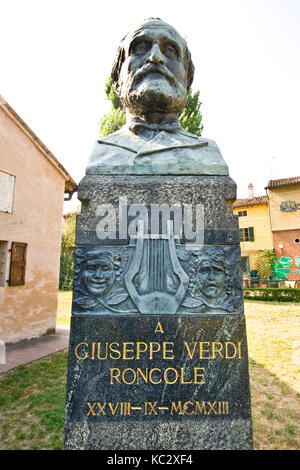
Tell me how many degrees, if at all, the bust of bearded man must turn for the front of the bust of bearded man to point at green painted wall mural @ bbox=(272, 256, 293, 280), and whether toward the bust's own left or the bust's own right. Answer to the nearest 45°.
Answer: approximately 135° to the bust's own left

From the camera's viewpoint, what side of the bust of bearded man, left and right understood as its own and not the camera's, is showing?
front

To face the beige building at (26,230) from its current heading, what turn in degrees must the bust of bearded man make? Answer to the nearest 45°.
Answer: approximately 135° to its right

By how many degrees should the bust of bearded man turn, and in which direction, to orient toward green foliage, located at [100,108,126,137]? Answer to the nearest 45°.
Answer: approximately 180°

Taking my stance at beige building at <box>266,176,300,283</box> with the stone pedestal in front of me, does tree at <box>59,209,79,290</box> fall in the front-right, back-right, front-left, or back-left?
front-right

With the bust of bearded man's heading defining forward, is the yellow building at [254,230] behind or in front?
behind

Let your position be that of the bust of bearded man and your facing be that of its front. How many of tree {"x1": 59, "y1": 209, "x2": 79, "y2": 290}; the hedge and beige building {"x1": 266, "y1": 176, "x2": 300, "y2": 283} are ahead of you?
0

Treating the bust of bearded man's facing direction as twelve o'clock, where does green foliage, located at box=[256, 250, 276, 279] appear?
The green foliage is roughly at 7 o'clock from the bust of bearded man.

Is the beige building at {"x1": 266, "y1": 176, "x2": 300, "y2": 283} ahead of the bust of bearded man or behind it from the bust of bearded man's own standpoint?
behind

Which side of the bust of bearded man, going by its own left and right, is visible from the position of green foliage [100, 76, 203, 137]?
back
